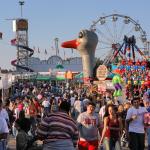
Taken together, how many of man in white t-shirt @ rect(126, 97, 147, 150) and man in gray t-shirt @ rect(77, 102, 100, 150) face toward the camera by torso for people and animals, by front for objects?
2

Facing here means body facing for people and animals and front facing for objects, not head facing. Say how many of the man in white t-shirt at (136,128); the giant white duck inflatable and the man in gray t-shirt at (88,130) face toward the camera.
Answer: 2

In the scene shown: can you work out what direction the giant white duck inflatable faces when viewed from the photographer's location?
facing to the left of the viewer

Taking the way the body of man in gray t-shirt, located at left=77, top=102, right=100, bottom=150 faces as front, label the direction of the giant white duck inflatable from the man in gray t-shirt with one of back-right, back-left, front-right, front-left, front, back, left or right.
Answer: back

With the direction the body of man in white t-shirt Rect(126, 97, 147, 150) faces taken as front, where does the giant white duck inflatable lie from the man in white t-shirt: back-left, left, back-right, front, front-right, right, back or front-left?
back

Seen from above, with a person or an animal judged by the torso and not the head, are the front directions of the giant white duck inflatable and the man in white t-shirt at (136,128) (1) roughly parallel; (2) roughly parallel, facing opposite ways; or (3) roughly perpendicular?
roughly perpendicular

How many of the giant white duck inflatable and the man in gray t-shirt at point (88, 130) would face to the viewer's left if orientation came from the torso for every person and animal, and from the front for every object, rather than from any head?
1

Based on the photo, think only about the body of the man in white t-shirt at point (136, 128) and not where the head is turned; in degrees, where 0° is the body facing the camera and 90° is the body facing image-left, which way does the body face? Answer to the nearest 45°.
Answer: approximately 0°

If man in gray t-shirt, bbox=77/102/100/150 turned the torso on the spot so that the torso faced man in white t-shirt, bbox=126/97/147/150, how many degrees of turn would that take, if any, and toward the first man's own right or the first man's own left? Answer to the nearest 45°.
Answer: approximately 135° to the first man's own left

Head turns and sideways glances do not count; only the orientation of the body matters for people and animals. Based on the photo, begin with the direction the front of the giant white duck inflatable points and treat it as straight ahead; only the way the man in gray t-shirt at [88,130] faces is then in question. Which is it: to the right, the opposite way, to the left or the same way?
to the left

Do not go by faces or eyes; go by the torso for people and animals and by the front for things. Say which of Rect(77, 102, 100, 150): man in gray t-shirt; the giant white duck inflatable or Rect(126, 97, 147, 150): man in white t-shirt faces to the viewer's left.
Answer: the giant white duck inflatable

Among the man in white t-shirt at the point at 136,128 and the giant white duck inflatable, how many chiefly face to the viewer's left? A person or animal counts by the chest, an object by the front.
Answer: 1

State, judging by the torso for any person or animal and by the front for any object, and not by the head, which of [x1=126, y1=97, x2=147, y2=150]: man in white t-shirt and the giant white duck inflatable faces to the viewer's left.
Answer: the giant white duck inflatable

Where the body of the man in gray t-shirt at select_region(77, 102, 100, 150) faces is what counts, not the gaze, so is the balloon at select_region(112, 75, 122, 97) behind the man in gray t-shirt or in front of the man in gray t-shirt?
behind
